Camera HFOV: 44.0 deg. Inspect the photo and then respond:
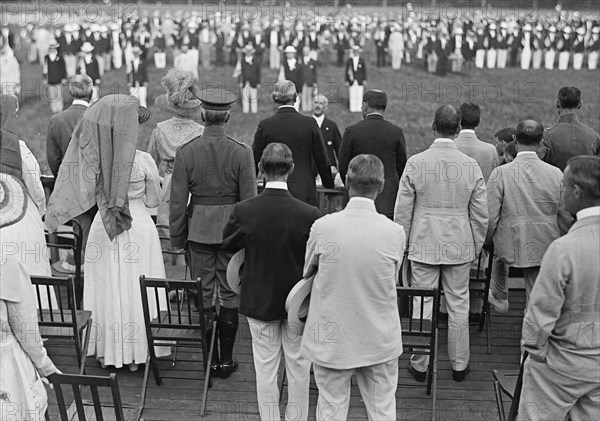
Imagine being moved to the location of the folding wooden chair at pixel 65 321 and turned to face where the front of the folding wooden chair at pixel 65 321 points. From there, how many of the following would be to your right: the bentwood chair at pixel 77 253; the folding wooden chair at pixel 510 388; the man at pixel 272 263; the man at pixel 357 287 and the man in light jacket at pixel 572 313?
4

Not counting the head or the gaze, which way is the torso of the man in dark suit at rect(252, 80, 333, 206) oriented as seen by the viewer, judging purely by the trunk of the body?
away from the camera

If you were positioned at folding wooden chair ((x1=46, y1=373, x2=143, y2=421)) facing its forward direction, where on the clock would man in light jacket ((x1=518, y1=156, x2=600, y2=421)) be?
The man in light jacket is roughly at 2 o'clock from the folding wooden chair.

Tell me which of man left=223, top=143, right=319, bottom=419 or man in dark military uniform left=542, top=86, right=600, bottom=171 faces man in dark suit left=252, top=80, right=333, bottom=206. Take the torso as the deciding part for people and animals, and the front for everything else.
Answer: the man

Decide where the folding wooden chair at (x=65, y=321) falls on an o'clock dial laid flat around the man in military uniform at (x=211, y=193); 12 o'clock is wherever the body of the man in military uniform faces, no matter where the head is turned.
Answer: The folding wooden chair is roughly at 8 o'clock from the man in military uniform.

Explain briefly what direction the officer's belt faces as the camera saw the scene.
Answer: facing away from the viewer

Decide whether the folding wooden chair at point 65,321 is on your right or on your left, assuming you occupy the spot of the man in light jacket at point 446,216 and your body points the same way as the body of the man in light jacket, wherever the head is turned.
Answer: on your left

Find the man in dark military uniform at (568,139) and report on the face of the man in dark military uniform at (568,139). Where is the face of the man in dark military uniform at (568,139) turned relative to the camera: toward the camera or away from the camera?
away from the camera

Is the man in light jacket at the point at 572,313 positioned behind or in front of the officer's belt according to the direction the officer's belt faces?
behind

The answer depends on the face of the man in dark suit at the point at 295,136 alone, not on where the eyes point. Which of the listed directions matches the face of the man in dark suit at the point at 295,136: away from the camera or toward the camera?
away from the camera
